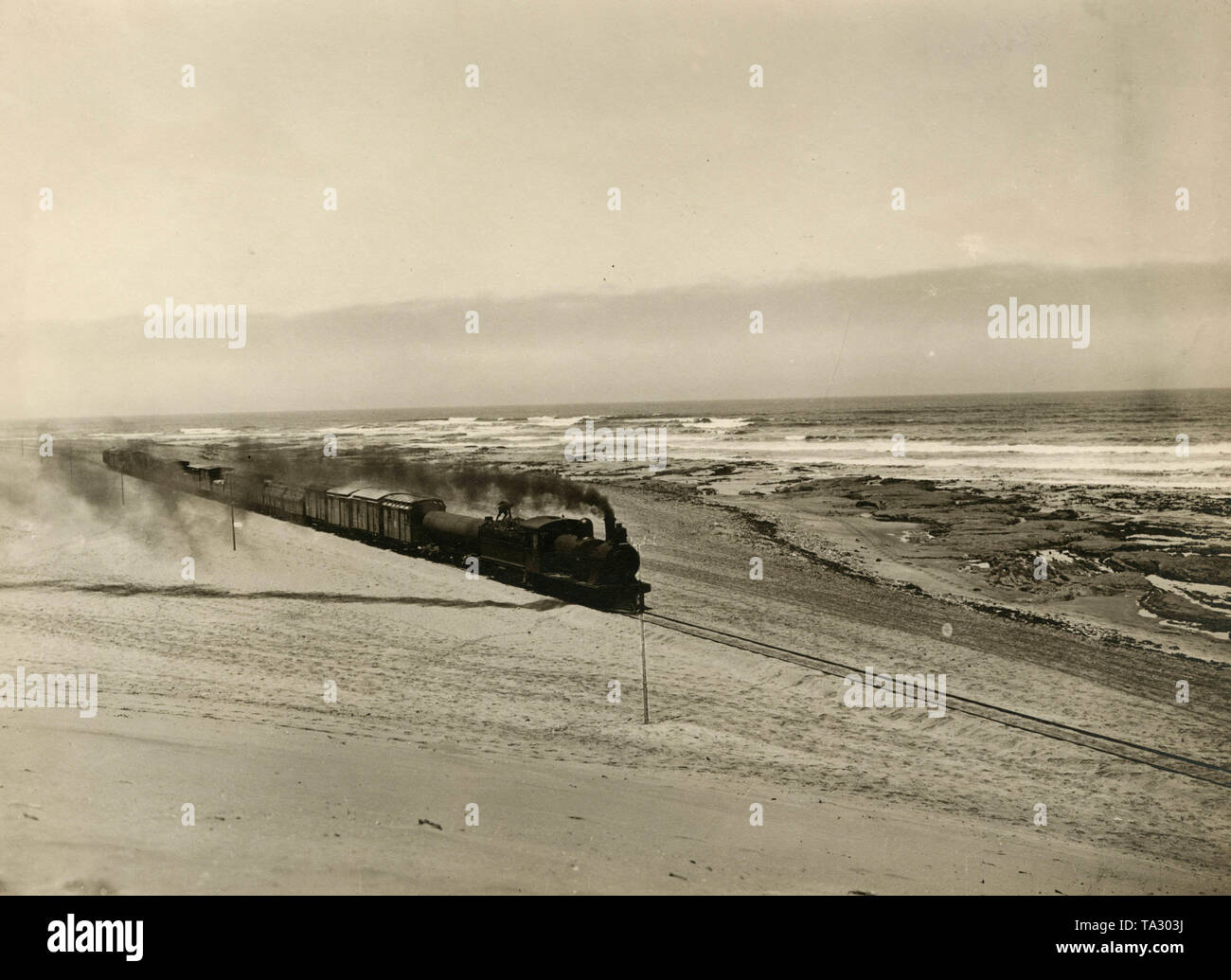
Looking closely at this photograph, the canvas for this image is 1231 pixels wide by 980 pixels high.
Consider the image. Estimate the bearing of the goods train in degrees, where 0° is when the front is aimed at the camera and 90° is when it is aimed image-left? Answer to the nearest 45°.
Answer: approximately 315°
